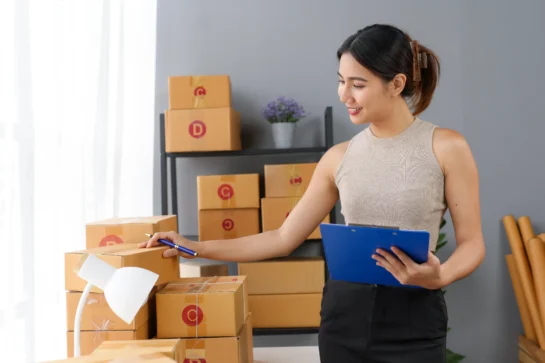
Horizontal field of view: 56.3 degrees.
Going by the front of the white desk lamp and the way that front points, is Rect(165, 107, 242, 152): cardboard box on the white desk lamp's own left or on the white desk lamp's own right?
on the white desk lamp's own left

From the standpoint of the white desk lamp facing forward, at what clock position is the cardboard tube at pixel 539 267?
The cardboard tube is roughly at 11 o'clock from the white desk lamp.

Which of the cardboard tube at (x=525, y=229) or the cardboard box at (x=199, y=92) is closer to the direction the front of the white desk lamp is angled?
the cardboard tube

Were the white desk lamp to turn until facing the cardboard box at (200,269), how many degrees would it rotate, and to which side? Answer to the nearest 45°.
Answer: approximately 90° to its left

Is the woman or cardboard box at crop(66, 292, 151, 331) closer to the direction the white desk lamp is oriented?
the woman

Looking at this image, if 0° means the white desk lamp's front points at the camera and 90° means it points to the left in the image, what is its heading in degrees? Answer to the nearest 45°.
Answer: approximately 270°

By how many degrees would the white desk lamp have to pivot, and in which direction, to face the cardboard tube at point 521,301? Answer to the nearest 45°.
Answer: approximately 45° to its left

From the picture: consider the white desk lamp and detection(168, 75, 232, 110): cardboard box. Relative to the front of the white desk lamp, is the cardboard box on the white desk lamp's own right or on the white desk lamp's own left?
on the white desk lamp's own left

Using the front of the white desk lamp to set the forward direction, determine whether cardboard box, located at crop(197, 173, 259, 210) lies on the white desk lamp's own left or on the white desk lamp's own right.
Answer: on the white desk lamp's own left

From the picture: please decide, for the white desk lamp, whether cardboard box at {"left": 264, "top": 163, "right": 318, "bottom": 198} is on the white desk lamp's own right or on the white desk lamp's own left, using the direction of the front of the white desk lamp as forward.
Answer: on the white desk lamp's own left

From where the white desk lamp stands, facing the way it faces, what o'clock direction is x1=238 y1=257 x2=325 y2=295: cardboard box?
The cardboard box is roughly at 10 o'clock from the white desk lamp.

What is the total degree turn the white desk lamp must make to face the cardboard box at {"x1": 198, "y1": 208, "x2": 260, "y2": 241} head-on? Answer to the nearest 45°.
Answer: approximately 90° to its left

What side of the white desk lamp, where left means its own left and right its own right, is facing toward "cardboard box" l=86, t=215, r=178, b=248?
left
